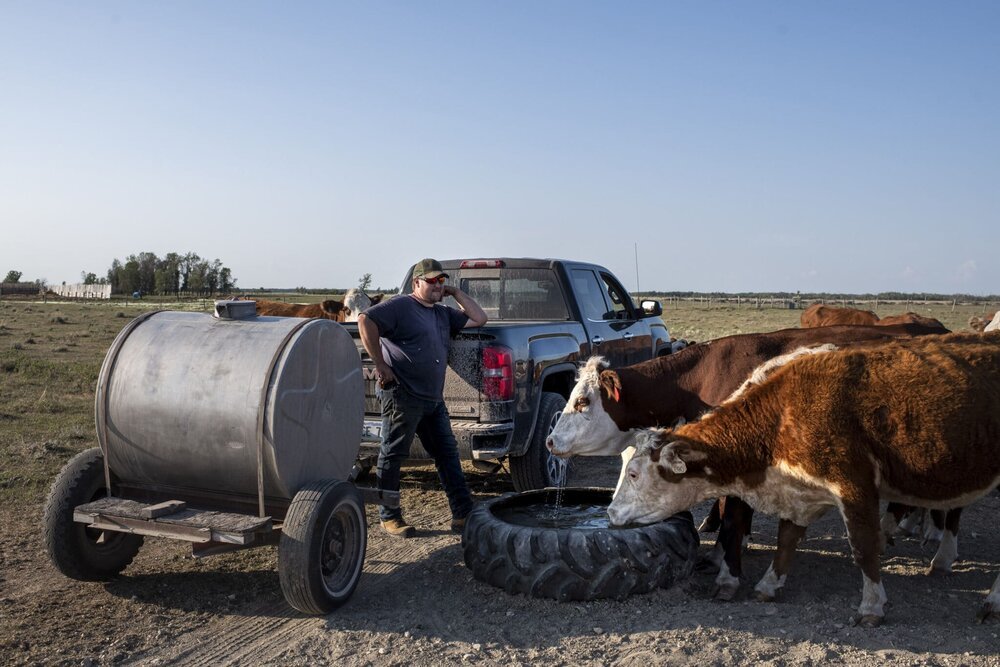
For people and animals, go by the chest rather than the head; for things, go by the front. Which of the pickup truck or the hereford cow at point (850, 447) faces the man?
the hereford cow

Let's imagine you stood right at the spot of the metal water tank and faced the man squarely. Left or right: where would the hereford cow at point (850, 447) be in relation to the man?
right

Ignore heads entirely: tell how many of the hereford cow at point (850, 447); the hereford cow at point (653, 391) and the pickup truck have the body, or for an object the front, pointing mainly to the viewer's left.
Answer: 2

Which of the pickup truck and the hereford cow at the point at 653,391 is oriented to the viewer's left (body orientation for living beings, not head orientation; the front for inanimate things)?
the hereford cow

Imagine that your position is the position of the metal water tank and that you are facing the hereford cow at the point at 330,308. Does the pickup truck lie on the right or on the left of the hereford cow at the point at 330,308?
right

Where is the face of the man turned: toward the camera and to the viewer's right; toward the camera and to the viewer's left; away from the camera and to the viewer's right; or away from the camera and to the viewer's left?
toward the camera and to the viewer's right

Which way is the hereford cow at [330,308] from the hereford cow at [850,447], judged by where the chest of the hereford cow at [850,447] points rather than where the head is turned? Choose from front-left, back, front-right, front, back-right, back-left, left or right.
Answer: front-right

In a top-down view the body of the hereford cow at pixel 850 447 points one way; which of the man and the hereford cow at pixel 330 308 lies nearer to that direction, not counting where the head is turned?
the man

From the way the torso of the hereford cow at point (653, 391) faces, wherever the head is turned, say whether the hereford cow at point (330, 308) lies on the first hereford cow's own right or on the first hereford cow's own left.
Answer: on the first hereford cow's own right

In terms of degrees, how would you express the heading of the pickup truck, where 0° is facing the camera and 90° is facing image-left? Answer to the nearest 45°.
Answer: approximately 225°

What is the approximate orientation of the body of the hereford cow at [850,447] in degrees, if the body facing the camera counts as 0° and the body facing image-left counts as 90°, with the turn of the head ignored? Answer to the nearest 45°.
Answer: approximately 90°

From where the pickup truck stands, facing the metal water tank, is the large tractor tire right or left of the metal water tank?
left

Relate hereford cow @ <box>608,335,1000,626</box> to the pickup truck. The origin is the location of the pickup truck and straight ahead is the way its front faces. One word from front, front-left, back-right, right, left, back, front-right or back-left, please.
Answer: right

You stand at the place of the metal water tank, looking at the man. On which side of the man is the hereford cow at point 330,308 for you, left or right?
left

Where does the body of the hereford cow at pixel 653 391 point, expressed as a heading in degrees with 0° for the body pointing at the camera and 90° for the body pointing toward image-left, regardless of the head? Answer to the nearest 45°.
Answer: approximately 90°
